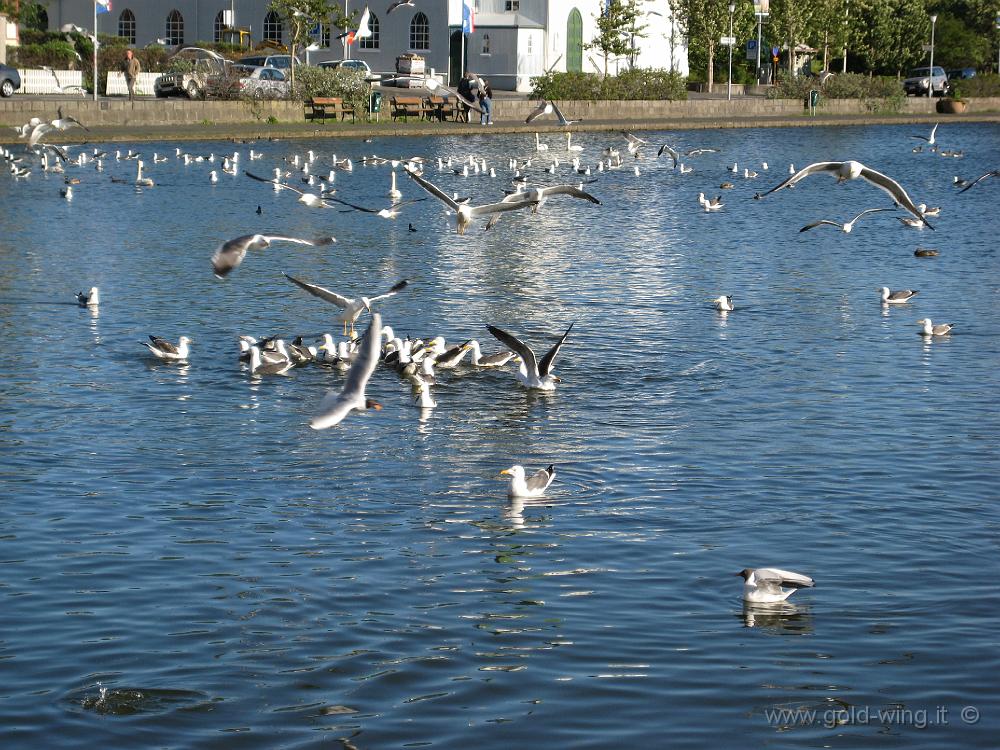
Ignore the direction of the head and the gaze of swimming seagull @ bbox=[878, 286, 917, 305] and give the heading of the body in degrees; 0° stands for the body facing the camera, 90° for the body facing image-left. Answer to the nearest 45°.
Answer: approximately 90°

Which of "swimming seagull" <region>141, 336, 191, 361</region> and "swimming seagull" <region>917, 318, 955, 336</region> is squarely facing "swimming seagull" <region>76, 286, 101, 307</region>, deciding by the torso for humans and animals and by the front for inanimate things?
"swimming seagull" <region>917, 318, 955, 336</region>

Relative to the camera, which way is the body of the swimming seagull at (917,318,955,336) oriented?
to the viewer's left

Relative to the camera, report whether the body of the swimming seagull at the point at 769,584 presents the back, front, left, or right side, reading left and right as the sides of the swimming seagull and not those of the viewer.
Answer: left

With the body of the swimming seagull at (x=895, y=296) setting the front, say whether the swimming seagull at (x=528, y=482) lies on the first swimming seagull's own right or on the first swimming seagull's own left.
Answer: on the first swimming seagull's own left
